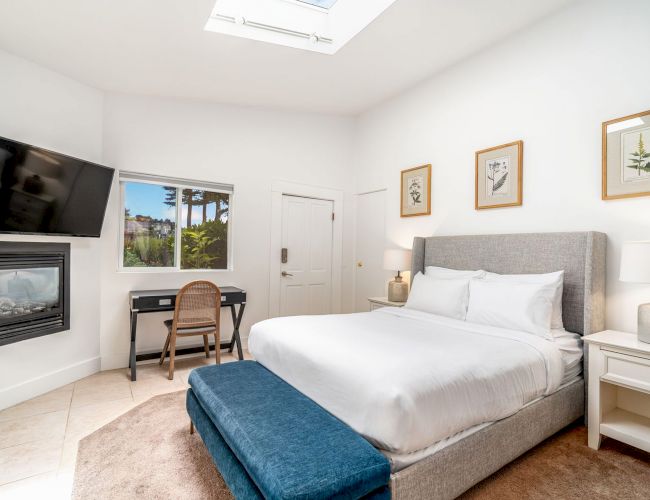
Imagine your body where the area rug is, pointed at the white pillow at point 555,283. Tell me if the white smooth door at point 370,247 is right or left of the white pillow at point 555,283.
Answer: left

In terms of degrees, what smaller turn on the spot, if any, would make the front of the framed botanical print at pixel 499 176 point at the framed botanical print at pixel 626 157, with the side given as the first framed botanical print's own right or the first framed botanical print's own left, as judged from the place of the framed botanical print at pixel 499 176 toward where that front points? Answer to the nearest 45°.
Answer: approximately 90° to the first framed botanical print's own left

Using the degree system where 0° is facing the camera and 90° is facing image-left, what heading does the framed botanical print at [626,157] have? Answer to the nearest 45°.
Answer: approximately 45°

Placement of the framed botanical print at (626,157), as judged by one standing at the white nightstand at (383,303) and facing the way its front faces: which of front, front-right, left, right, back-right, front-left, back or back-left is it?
left

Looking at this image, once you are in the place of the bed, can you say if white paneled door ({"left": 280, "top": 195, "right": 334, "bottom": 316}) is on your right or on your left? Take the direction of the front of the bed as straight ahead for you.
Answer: on your right

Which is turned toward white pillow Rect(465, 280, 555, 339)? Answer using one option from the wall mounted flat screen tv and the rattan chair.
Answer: the wall mounted flat screen tv

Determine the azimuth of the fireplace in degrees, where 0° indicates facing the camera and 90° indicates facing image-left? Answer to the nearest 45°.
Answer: approximately 315°

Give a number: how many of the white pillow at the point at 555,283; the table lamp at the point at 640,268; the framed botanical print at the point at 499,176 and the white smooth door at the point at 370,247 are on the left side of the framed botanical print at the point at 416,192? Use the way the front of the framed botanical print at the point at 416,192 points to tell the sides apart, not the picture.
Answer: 3

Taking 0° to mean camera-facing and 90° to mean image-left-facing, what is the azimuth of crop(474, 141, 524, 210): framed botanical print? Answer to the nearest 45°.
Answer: approximately 45°

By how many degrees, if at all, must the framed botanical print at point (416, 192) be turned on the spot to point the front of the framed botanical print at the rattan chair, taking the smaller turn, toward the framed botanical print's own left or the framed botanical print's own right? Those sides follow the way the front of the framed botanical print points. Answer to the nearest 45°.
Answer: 0° — it already faces it

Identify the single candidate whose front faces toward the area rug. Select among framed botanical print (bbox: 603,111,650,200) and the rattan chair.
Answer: the framed botanical print

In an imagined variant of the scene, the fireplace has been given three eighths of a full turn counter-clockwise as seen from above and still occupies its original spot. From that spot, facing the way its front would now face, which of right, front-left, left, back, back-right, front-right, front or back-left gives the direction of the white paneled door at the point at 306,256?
right

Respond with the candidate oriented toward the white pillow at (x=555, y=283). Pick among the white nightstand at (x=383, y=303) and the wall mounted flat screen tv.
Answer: the wall mounted flat screen tv

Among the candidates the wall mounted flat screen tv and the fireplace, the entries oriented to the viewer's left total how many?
0

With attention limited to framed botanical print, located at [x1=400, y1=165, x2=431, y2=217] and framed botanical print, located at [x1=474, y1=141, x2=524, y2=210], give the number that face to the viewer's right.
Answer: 0

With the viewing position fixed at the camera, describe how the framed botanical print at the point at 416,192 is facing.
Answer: facing the viewer and to the left of the viewer

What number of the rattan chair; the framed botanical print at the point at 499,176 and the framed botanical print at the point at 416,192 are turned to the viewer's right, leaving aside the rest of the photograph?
0

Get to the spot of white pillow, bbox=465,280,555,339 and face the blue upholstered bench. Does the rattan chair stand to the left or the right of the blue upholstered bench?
right

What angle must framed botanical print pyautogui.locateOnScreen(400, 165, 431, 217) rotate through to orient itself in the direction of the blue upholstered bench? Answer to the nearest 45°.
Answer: approximately 45° to its left

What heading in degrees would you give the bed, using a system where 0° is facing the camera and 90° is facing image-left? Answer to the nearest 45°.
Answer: approximately 45°
